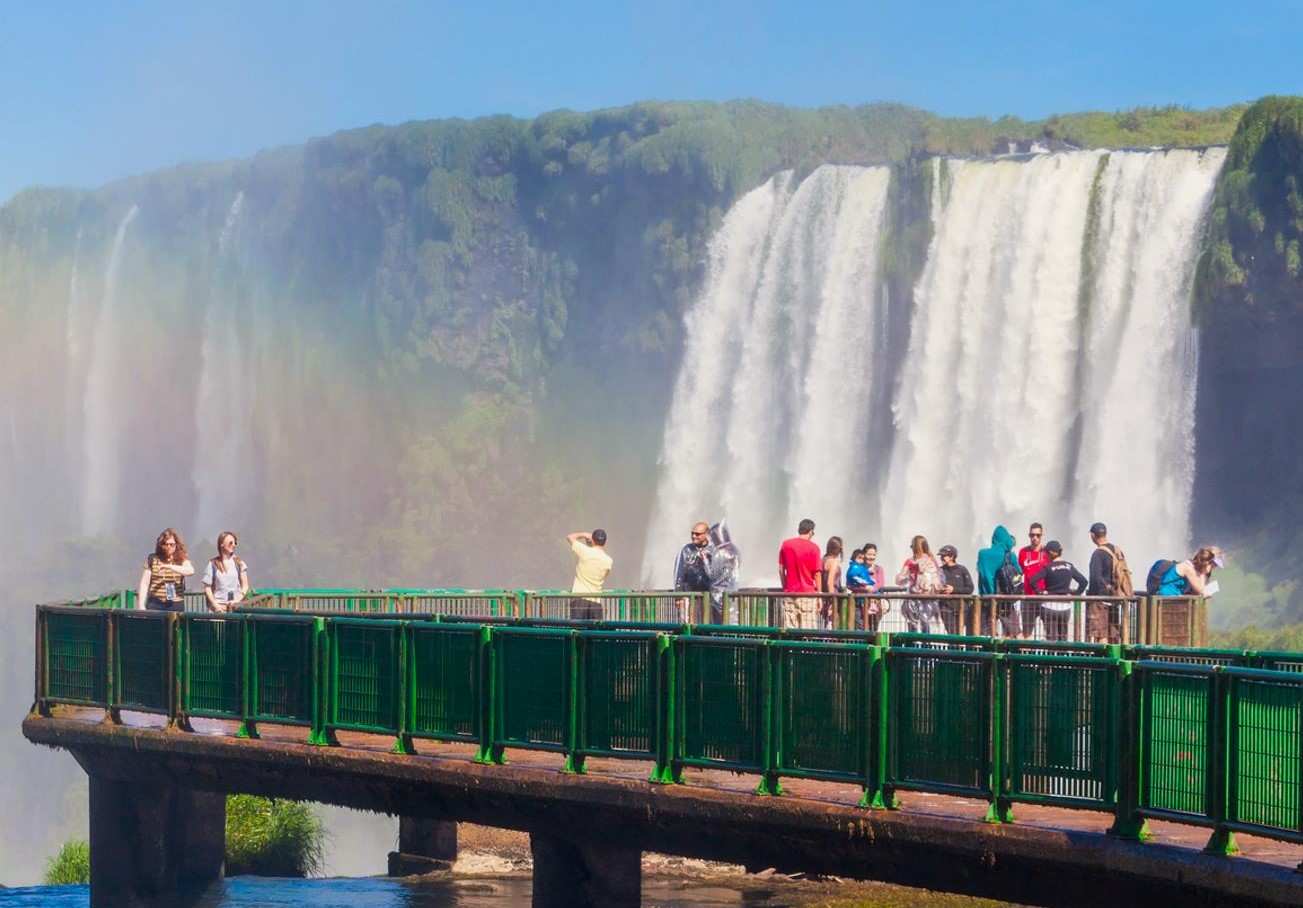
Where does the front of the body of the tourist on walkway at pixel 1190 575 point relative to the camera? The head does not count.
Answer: to the viewer's right

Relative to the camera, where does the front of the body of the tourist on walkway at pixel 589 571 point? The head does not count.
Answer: away from the camera

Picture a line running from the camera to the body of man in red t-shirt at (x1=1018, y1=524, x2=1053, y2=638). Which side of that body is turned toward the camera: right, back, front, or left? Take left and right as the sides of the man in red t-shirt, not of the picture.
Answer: front

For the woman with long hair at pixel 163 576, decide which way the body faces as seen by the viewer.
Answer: toward the camera

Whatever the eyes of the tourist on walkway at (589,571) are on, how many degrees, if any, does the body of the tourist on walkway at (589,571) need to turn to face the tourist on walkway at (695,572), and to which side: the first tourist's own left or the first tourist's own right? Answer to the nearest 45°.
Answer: approximately 90° to the first tourist's own right

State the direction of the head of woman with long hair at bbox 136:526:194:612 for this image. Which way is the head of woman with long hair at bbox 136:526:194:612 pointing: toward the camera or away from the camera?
toward the camera

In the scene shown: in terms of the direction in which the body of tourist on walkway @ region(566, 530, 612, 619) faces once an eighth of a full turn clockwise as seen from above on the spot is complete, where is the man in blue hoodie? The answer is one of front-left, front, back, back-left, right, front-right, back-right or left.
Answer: front-right

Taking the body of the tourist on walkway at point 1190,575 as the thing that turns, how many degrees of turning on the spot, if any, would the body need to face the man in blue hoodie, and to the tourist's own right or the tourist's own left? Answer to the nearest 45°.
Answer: approximately 180°

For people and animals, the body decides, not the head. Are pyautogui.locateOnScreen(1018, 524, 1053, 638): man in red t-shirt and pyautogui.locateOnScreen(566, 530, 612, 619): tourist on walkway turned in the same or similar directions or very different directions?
very different directions
